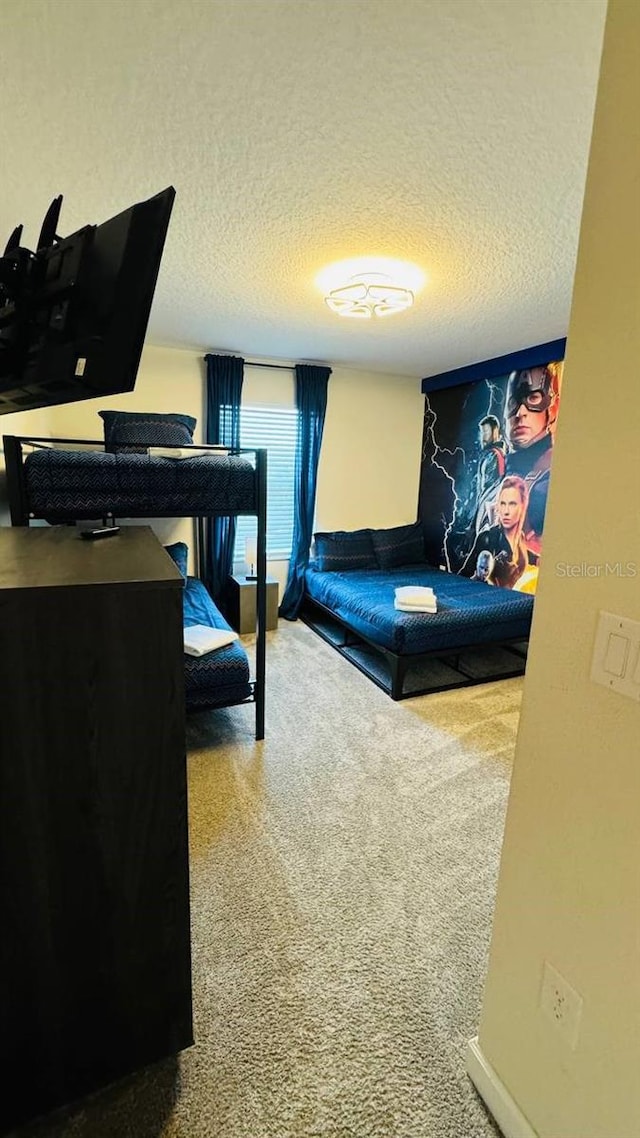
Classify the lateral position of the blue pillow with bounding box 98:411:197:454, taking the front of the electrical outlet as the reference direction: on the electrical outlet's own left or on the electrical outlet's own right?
on the electrical outlet's own right

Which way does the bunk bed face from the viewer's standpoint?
toward the camera

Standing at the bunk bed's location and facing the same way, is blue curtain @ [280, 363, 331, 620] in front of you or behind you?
behind

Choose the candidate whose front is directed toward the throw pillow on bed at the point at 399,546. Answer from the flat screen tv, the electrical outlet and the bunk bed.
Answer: the flat screen tv

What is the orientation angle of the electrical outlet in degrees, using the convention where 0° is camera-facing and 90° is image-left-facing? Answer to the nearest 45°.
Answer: approximately 45°

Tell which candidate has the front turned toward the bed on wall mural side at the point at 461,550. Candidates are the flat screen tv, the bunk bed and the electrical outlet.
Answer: the flat screen tv

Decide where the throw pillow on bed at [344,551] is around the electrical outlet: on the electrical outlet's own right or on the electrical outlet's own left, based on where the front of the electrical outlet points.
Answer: on the electrical outlet's own right

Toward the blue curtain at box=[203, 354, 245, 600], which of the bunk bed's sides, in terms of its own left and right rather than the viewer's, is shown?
back

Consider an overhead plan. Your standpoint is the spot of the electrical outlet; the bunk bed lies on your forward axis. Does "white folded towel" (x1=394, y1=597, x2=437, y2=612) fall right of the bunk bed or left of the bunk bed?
right

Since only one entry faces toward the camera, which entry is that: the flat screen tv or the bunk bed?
the bunk bed

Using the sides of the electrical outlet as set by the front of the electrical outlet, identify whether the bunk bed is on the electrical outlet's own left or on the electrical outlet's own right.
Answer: on the electrical outlet's own right

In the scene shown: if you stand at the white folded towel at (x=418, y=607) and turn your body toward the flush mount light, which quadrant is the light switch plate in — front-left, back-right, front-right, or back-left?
front-left

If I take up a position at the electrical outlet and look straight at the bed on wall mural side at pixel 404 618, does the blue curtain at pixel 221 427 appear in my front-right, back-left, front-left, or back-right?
front-left

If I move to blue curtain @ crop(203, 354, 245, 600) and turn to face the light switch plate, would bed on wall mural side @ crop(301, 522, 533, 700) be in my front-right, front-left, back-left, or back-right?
front-left

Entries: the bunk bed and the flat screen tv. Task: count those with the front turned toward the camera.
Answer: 1

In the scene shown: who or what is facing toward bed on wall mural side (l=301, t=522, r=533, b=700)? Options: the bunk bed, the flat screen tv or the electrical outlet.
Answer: the flat screen tv
